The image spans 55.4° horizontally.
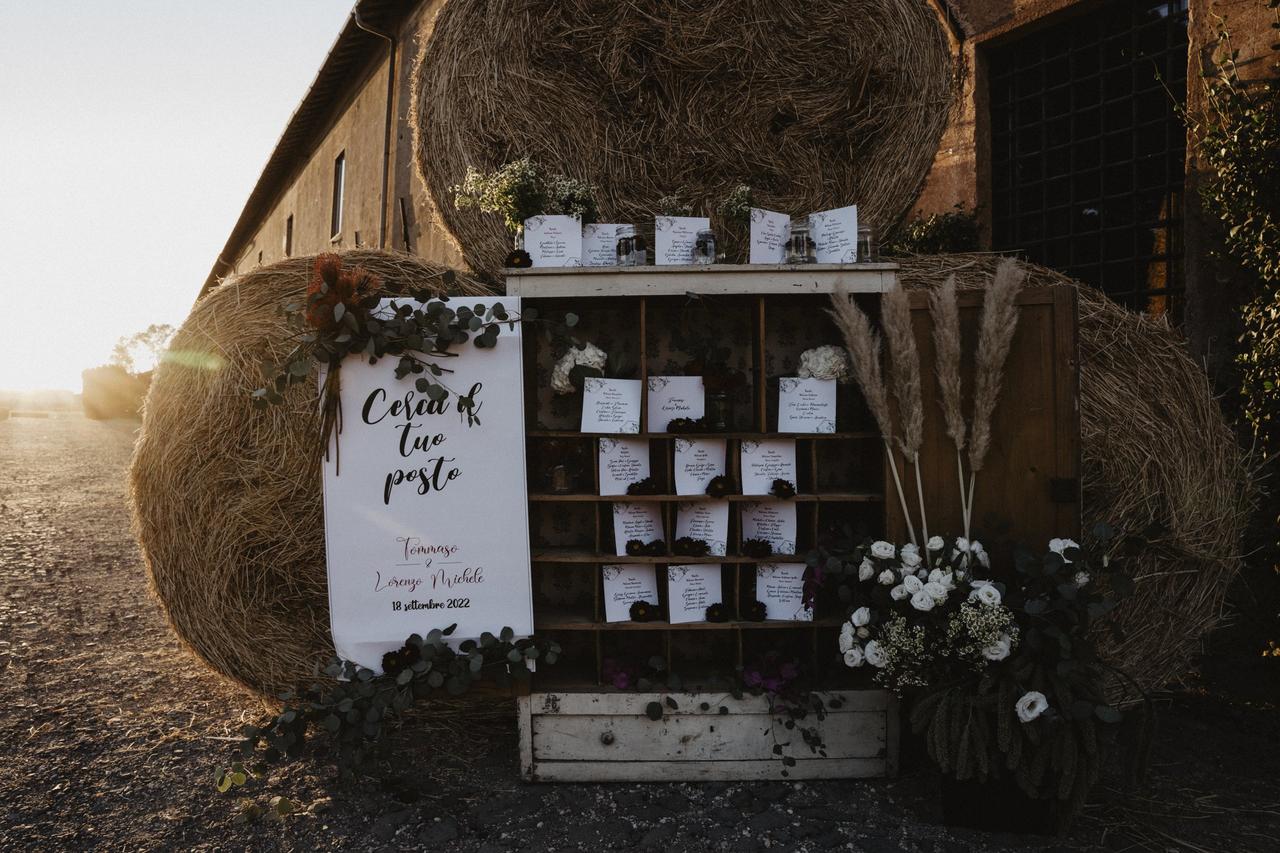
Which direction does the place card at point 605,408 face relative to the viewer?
toward the camera

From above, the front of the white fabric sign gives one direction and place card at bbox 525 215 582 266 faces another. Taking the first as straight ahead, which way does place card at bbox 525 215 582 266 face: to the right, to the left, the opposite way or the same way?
the same way

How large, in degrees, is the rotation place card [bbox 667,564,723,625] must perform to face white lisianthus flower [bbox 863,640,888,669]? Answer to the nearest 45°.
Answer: approximately 45° to its left

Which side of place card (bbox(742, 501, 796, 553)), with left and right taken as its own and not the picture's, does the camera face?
front

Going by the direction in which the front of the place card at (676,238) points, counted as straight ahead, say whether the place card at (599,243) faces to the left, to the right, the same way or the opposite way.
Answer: the same way

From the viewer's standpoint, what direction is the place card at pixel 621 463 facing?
toward the camera

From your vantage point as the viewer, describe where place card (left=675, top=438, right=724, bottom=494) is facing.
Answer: facing the viewer

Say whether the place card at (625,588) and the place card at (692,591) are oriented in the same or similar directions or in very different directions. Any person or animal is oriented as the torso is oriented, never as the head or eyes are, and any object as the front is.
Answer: same or similar directions

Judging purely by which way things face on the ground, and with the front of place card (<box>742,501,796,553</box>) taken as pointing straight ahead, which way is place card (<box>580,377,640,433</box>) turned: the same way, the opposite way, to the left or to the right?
the same way
